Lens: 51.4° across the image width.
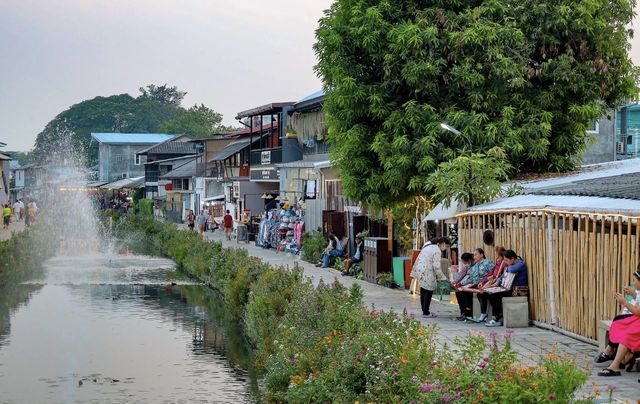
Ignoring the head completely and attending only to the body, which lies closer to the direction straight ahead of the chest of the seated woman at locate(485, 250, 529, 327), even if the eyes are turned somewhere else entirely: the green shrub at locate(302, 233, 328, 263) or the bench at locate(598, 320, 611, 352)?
the green shrub

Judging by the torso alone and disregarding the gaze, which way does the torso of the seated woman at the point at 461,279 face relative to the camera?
to the viewer's left

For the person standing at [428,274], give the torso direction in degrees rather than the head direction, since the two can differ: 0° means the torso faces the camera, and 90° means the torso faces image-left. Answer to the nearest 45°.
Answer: approximately 270°

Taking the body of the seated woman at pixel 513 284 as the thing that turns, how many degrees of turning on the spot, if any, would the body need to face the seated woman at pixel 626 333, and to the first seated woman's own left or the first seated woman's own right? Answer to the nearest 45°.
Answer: approximately 90° to the first seated woman's own left

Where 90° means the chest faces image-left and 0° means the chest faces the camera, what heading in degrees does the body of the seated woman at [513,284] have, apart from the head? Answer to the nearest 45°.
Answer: approximately 90°

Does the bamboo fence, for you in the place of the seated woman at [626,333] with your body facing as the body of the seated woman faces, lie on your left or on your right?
on your right

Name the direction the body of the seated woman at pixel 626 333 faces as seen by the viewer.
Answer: to the viewer's left
